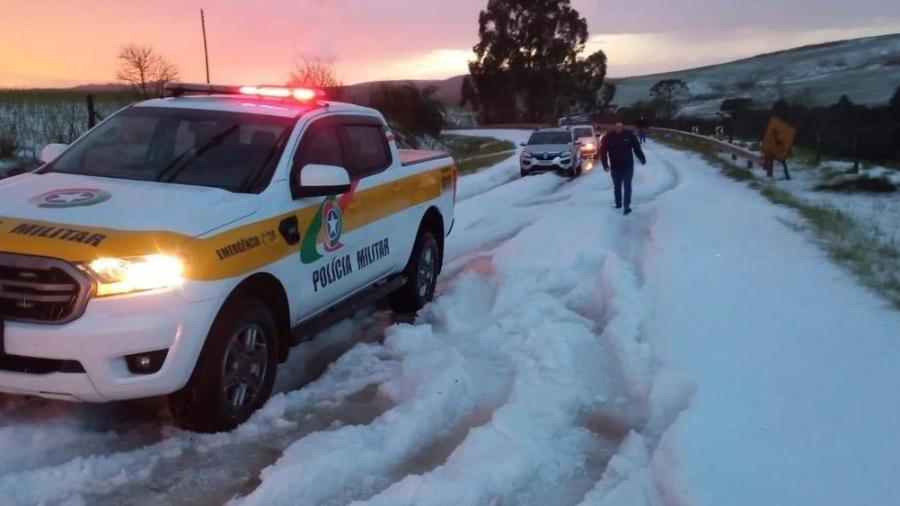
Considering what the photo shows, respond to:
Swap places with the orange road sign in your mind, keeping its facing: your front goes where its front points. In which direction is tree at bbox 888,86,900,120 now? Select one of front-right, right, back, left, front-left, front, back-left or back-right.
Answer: back

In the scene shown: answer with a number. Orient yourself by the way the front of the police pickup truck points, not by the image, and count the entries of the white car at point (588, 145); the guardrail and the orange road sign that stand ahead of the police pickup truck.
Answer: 0

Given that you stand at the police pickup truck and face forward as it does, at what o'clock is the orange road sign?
The orange road sign is roughly at 6 o'clock from the police pickup truck.

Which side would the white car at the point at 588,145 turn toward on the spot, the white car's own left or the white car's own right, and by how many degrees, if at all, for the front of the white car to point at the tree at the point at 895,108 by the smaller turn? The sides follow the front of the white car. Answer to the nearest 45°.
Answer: approximately 135° to the white car's own left

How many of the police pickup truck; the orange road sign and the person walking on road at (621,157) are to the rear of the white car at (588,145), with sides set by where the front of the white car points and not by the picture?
0

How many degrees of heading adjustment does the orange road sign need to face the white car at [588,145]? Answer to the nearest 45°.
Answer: approximately 135° to its right

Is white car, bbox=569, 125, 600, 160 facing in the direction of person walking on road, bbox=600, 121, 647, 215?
yes

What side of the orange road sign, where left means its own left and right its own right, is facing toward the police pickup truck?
front

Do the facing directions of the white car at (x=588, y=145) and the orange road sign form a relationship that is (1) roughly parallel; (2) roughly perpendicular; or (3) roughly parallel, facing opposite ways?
roughly parallel

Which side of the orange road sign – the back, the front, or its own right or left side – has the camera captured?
front

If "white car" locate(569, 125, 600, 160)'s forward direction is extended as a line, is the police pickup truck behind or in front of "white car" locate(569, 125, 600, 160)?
in front

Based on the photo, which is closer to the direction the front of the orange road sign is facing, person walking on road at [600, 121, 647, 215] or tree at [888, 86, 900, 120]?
the person walking on road

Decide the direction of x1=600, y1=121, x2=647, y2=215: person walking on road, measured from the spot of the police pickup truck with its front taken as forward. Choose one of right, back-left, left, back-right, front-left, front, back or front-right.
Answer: back

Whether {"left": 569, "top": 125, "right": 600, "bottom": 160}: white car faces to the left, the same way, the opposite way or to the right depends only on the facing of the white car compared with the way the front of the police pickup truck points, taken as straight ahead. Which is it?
the same way

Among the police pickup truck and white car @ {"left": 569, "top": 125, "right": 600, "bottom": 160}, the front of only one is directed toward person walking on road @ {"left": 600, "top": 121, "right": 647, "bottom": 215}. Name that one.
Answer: the white car

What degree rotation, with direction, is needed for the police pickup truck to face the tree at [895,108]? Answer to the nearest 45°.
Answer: approximately 180°

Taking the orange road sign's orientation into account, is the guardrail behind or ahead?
behind

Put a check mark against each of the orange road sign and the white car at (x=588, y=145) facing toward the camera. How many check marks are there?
2

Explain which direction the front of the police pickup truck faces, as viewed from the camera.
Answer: facing the viewer and to the left of the viewer
